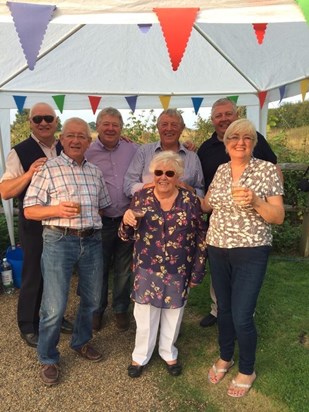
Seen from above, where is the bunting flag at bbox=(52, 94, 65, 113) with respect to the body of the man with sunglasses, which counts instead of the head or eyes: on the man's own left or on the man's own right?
on the man's own left

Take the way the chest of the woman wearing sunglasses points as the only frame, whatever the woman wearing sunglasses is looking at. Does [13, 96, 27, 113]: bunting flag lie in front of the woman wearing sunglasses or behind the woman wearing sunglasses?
behind

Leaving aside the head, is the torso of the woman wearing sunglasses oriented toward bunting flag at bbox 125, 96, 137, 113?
no

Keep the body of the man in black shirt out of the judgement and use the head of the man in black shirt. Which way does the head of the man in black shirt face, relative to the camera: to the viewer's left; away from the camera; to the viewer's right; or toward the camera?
toward the camera

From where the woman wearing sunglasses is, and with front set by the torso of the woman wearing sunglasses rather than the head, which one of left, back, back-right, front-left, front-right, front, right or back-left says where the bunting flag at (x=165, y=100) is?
back

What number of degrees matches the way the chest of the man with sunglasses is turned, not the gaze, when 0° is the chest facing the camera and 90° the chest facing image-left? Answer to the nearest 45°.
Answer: approximately 315°

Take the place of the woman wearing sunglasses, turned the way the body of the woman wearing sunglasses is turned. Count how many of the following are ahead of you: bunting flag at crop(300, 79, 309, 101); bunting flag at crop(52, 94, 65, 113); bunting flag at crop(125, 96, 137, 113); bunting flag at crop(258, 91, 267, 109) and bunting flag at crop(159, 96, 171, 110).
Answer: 0

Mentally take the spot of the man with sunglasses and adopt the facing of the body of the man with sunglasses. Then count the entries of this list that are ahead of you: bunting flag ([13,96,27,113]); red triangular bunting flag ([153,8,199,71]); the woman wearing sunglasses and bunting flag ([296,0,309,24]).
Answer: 3

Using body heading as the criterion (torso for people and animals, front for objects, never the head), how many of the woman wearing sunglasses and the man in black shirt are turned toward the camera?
2

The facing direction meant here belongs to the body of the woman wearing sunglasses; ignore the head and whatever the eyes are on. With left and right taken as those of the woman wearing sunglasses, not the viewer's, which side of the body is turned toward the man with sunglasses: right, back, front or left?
right

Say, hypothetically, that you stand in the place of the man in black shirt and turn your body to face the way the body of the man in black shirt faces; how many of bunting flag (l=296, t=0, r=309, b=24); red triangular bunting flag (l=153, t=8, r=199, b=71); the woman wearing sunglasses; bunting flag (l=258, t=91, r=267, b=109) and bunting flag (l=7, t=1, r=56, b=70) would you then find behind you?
1

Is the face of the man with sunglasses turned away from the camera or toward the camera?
toward the camera

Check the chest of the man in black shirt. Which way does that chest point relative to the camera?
toward the camera

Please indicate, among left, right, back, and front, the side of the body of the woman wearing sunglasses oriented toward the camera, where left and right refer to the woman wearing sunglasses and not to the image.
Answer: front

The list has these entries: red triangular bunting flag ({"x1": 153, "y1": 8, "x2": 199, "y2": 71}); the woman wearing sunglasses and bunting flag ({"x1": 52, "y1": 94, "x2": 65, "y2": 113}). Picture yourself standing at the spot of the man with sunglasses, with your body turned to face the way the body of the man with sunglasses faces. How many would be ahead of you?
2

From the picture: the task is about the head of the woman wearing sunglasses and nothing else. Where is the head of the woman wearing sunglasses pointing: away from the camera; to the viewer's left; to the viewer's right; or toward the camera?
toward the camera

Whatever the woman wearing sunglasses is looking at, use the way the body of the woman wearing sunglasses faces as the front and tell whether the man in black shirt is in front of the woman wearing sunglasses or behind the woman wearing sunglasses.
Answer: behind

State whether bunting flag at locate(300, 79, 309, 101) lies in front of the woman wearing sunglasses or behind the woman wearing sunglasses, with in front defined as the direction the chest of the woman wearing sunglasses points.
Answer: behind

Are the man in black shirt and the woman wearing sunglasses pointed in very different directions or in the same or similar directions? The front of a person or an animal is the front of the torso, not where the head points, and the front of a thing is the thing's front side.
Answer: same or similar directions
